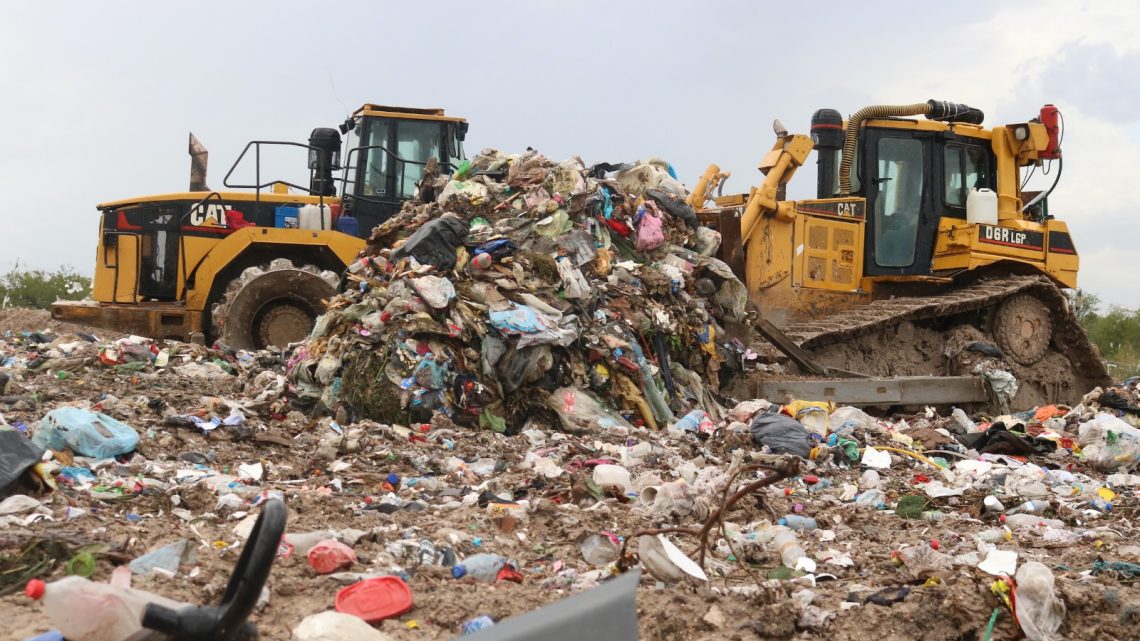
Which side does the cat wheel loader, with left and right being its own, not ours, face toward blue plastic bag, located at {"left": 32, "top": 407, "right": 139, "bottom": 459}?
right

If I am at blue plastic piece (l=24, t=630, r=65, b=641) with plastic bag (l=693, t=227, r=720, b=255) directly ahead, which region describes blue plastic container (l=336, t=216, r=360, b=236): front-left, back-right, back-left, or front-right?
front-left

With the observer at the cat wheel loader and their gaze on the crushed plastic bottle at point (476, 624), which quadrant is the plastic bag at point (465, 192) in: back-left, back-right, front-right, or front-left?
front-left

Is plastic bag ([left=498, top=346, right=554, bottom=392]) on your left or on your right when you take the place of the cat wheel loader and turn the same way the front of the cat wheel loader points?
on your right

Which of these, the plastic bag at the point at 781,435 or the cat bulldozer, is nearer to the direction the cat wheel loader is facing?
the cat bulldozer

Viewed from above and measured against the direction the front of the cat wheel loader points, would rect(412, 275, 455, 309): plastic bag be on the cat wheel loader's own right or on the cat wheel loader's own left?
on the cat wheel loader's own right

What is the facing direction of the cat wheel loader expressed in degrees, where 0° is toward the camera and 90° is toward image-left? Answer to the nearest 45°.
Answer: approximately 270°

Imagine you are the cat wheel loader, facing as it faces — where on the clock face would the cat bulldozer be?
The cat bulldozer is roughly at 1 o'clock from the cat wheel loader.

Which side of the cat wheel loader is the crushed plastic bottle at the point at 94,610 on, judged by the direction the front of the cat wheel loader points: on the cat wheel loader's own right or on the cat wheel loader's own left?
on the cat wheel loader's own right

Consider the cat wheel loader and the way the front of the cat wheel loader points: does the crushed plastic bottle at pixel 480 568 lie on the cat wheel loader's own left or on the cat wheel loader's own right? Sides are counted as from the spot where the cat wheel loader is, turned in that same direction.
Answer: on the cat wheel loader's own right

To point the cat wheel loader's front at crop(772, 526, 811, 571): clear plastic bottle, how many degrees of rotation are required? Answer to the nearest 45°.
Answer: approximately 90° to its right
